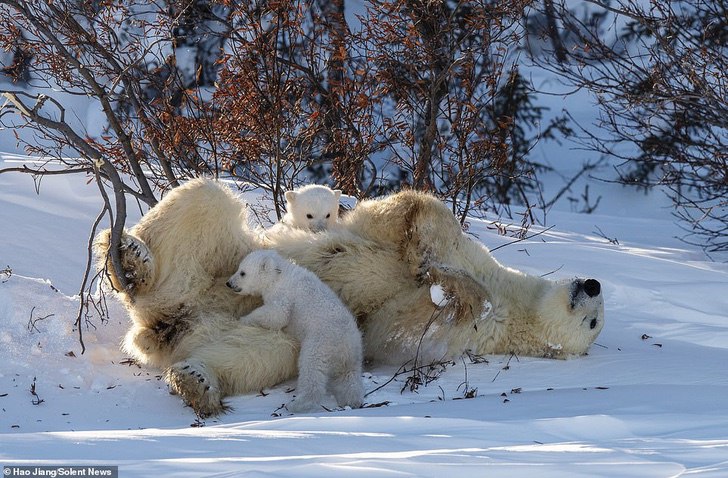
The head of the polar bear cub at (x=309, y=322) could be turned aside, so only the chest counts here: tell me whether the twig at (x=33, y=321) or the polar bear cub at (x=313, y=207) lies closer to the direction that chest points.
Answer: the twig

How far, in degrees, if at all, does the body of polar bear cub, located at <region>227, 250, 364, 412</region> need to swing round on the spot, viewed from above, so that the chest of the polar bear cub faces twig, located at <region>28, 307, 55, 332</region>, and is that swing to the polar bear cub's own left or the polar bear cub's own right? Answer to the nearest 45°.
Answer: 0° — it already faces it

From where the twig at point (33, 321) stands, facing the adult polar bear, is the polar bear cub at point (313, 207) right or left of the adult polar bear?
left

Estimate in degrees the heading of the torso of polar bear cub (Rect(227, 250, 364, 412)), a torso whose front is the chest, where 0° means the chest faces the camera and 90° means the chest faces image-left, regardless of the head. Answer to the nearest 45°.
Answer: approximately 90°

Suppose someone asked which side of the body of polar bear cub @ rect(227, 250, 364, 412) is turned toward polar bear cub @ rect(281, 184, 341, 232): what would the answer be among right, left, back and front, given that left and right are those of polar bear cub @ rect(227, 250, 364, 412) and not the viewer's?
right
